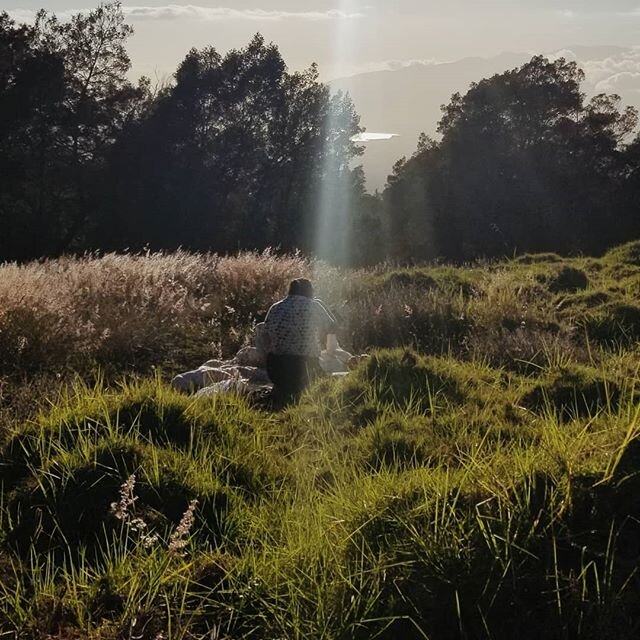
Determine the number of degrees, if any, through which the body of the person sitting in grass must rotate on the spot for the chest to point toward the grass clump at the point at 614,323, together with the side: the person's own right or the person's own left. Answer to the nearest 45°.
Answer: approximately 45° to the person's own right

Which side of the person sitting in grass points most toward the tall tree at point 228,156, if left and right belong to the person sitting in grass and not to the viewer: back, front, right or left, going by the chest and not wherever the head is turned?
front

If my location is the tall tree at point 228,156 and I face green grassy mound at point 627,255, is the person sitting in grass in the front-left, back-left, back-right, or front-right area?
front-right

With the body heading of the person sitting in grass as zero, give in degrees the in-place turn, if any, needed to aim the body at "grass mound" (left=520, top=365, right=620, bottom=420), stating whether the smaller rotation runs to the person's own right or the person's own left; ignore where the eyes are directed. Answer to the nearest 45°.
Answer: approximately 135° to the person's own right

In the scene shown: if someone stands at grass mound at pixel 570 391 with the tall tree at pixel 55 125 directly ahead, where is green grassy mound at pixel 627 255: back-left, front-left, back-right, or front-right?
front-right

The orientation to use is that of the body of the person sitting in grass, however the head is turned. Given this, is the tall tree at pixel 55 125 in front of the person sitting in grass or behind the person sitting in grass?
in front

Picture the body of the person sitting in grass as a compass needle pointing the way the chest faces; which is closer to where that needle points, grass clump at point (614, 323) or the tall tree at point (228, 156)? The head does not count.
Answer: the tall tree

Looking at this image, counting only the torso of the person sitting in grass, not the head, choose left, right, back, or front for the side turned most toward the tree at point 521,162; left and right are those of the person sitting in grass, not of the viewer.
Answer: front

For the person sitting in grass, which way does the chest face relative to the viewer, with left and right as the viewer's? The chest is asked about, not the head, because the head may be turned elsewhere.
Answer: facing away from the viewer

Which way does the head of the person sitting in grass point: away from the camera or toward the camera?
away from the camera

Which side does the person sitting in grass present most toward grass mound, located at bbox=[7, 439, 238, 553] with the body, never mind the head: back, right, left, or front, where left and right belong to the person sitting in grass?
back

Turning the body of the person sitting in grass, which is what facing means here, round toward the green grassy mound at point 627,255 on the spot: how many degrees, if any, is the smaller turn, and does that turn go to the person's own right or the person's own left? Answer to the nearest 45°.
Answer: approximately 45° to the person's own right

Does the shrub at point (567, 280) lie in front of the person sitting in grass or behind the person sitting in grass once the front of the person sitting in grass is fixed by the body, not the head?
in front
